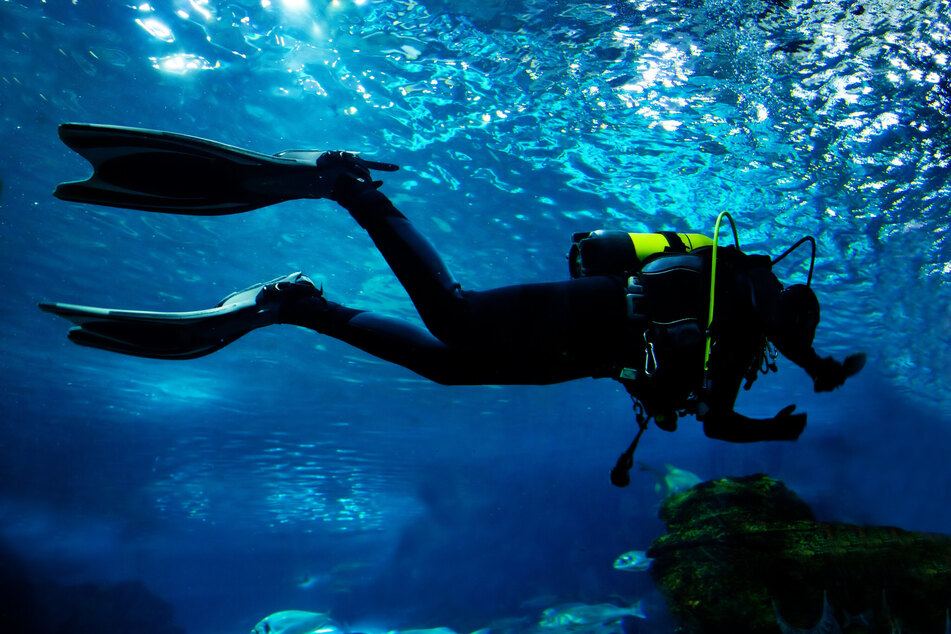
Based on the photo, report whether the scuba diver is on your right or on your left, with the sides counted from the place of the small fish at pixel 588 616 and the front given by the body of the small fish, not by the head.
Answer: on your left

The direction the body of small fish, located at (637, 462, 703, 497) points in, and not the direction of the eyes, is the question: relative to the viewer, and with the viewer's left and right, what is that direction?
facing to the right of the viewer

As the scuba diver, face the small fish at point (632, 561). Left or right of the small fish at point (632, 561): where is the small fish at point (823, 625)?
right

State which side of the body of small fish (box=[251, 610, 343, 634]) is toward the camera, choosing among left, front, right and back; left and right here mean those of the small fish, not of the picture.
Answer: left

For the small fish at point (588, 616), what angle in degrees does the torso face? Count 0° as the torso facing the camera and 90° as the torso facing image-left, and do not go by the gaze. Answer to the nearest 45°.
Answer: approximately 90°

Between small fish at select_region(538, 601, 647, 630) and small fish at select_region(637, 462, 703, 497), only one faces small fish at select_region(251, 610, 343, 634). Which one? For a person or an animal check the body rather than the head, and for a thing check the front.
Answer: small fish at select_region(538, 601, 647, 630)
